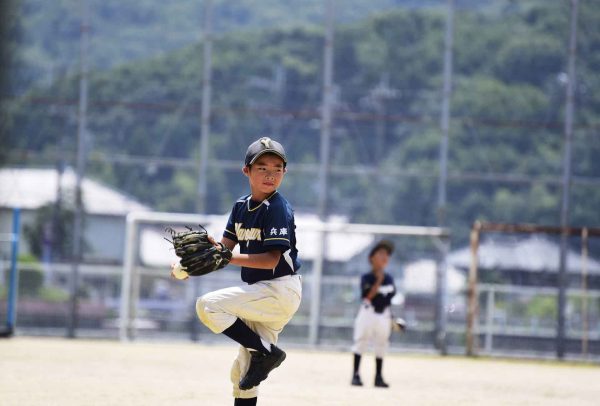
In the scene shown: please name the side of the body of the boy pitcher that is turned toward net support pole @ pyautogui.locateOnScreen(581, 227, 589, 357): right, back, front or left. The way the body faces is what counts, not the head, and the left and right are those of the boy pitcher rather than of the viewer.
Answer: back

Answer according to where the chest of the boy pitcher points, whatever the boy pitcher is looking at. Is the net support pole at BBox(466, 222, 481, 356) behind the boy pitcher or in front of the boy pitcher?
behind

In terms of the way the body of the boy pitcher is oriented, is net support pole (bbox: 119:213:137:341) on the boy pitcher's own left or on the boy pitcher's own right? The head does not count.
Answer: on the boy pitcher's own right

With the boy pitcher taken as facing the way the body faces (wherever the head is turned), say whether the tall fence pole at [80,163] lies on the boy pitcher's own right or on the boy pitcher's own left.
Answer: on the boy pitcher's own right

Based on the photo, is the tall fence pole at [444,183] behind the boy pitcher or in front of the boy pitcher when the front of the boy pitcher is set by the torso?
behind

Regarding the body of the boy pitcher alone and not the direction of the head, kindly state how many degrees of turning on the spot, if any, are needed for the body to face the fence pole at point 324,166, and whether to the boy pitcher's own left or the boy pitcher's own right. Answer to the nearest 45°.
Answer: approximately 135° to the boy pitcher's own right

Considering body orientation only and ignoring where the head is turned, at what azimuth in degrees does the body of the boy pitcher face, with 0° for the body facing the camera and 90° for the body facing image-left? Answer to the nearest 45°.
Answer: approximately 45°

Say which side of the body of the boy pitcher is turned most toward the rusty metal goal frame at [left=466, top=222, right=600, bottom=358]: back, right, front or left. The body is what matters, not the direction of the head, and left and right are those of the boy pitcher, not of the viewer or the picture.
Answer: back

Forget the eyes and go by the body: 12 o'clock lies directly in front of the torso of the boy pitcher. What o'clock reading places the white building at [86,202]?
The white building is roughly at 4 o'clock from the boy pitcher.

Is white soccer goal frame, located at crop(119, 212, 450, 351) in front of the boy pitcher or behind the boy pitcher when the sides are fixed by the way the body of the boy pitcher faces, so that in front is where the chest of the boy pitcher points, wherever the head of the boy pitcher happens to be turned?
behind
